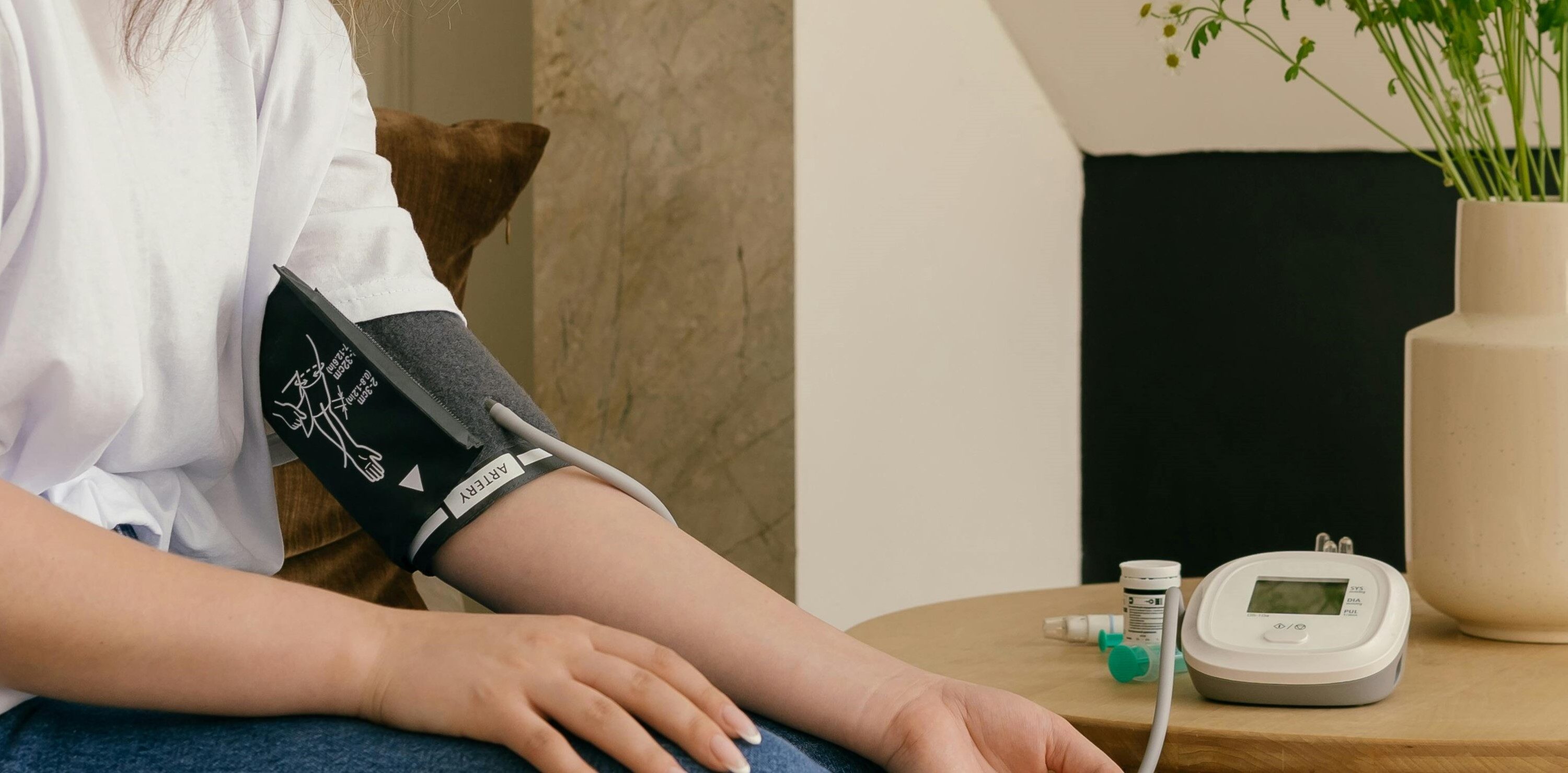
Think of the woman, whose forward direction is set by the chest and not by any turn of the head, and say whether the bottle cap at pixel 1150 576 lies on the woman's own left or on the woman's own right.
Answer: on the woman's own left

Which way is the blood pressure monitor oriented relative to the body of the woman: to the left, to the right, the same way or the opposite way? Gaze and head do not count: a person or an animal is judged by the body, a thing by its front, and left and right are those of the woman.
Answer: to the right

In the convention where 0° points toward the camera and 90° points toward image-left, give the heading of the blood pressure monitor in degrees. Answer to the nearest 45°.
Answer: approximately 0°
